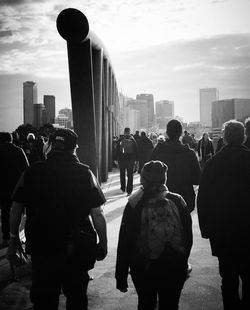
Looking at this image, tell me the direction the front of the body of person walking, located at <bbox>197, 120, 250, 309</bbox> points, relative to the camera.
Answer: away from the camera

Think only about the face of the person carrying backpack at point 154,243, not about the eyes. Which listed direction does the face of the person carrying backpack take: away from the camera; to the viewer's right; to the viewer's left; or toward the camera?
away from the camera

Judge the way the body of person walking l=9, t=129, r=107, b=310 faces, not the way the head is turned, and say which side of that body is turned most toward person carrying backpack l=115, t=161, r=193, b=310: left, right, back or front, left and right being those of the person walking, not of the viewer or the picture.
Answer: right

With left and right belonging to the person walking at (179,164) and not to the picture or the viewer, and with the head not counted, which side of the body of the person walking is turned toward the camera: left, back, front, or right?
back

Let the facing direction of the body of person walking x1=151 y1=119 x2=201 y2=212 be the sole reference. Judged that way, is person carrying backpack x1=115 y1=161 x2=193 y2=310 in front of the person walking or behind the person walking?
behind

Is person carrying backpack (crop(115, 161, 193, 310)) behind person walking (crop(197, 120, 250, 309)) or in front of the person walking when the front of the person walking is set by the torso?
behind

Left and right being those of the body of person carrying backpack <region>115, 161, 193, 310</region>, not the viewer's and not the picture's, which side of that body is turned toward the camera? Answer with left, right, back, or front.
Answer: back

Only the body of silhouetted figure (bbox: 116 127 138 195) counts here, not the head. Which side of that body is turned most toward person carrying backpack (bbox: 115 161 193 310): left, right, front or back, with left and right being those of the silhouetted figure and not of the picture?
back

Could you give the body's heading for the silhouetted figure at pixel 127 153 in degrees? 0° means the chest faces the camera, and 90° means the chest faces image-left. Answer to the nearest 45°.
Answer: approximately 180°

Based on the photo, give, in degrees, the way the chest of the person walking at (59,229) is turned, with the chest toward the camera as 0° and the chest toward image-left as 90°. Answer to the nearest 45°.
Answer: approximately 180°
